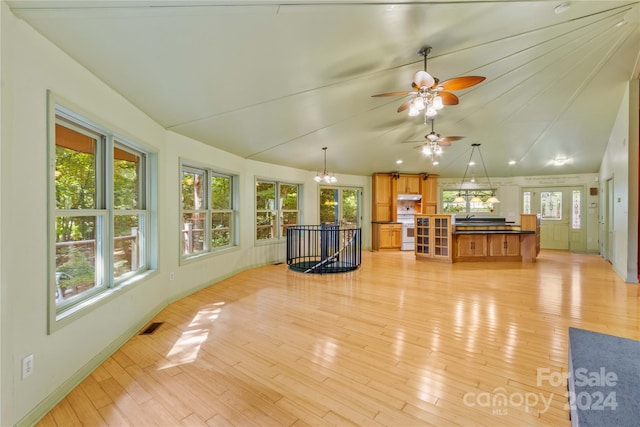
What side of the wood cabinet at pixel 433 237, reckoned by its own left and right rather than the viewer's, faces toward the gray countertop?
front

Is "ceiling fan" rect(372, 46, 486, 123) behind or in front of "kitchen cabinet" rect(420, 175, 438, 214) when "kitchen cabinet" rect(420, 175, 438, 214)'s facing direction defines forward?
in front

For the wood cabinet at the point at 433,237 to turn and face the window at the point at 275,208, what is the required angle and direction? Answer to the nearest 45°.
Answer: approximately 45° to its right

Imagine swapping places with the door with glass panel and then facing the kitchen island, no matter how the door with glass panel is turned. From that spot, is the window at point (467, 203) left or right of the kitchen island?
right

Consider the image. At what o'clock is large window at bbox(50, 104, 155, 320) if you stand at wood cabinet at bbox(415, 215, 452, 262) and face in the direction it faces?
The large window is roughly at 1 o'clock from the wood cabinet.

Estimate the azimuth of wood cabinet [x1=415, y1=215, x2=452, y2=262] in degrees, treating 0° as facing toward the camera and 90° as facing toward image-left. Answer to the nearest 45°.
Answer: approximately 0°

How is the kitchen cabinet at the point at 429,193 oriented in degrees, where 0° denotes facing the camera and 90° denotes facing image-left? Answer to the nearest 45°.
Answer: approximately 0°

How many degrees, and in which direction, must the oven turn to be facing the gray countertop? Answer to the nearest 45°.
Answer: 0° — it already faces it

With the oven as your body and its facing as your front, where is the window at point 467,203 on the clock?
The window is roughly at 8 o'clock from the oven.

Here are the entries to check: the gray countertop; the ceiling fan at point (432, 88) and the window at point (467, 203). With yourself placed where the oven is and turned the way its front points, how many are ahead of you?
2

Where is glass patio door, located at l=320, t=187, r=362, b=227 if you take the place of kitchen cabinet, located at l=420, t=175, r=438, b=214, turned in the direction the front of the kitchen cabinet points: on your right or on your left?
on your right

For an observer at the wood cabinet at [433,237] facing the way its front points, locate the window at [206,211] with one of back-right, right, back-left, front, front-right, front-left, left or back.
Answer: front-right

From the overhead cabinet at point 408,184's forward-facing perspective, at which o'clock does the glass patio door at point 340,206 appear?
The glass patio door is roughly at 2 o'clock from the overhead cabinet.

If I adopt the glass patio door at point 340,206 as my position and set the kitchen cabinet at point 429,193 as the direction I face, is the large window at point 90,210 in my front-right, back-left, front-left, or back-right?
back-right

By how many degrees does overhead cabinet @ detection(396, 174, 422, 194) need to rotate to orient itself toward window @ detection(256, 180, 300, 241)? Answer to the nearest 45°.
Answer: approximately 45° to its right

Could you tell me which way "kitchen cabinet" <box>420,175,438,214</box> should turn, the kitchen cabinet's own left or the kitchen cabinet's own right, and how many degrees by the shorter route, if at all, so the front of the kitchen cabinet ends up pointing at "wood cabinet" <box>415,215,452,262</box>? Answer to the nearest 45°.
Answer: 0° — it already faces it
